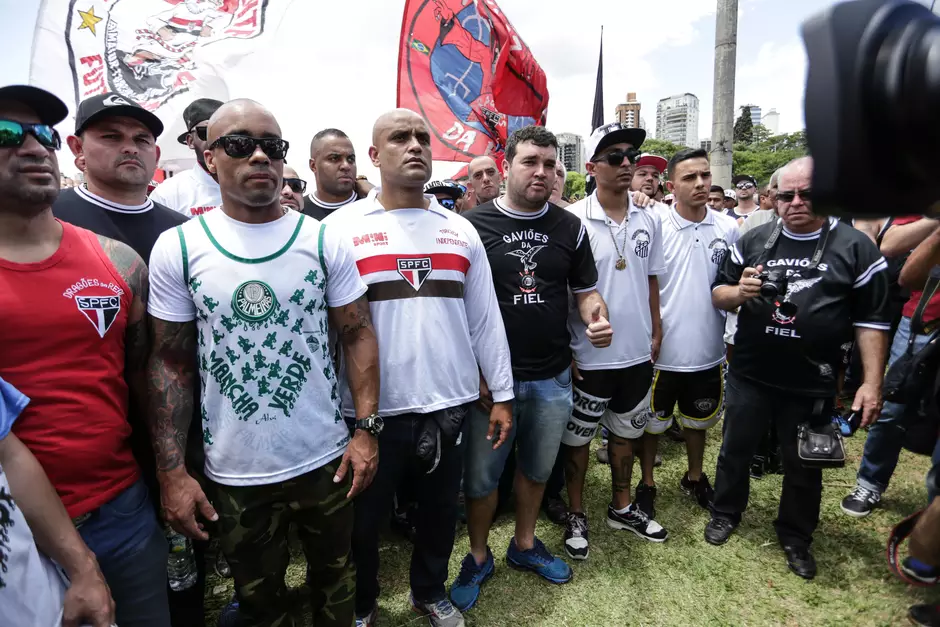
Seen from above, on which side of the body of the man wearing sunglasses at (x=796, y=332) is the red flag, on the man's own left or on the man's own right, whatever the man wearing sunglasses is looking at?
on the man's own right

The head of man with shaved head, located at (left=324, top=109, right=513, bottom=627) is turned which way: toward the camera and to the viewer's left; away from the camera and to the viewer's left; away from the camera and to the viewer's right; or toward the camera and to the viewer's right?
toward the camera and to the viewer's right

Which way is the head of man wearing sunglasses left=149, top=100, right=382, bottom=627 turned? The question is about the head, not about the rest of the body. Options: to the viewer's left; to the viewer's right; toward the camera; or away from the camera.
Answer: toward the camera

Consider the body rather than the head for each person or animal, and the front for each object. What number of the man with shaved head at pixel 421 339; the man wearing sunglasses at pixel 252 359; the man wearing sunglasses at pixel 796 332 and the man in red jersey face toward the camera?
4

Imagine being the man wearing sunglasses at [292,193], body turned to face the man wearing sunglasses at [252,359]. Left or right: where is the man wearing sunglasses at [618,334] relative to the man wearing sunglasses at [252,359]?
left

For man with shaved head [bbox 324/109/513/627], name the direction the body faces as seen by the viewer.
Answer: toward the camera

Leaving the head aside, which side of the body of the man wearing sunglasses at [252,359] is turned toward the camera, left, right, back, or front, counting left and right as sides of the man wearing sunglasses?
front

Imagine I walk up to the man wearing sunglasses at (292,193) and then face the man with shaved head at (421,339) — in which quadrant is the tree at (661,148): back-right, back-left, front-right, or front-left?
back-left

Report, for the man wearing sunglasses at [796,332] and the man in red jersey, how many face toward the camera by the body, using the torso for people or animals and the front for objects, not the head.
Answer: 2

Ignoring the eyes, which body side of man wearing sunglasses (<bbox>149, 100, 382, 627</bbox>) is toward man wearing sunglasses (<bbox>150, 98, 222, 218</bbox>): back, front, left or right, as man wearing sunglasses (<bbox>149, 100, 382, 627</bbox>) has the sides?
back

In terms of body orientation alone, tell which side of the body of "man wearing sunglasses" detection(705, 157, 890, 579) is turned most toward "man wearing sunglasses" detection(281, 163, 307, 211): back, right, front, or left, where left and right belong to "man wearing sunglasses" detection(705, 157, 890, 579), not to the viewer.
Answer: right

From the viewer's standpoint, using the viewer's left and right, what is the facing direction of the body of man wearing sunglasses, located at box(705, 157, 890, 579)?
facing the viewer

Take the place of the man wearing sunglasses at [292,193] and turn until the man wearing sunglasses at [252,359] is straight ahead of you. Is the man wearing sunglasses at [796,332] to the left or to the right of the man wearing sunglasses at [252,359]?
left

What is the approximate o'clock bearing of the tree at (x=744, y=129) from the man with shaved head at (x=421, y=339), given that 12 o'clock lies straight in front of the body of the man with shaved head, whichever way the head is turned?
The tree is roughly at 7 o'clock from the man with shaved head.
